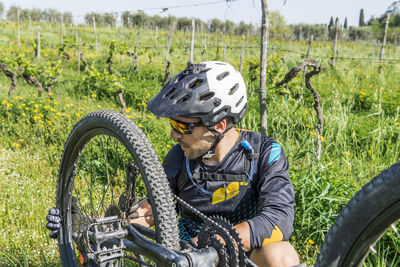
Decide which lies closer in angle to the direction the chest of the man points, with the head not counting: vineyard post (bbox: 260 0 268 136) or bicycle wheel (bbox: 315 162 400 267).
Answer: the bicycle wheel

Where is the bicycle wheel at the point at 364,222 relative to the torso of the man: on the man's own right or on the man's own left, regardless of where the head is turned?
on the man's own left

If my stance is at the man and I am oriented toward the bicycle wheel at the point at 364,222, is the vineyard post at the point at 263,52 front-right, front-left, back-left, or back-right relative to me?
back-left

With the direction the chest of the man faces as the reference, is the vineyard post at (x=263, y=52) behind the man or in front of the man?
behind

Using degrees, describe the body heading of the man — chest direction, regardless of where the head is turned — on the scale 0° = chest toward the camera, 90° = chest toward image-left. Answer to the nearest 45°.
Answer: approximately 45°
